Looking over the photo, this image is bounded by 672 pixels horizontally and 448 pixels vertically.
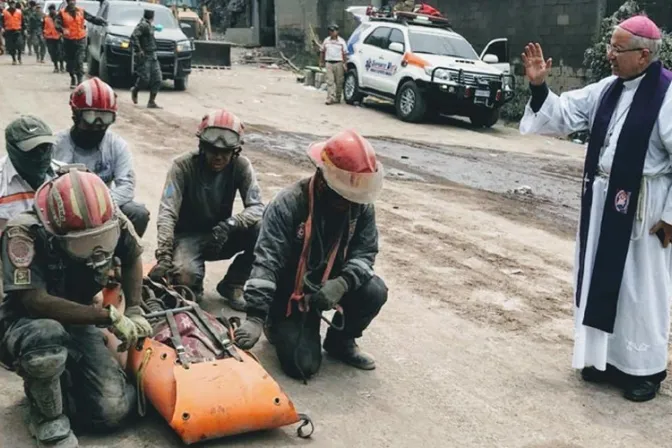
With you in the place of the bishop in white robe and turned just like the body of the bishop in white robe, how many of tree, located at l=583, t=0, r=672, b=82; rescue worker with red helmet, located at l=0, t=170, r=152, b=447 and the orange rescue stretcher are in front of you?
2

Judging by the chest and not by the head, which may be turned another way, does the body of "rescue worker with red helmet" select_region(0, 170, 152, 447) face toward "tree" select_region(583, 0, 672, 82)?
no

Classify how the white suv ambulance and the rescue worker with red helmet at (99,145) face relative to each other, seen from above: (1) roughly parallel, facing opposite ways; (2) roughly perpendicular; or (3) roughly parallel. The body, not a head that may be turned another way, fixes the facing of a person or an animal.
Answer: roughly parallel

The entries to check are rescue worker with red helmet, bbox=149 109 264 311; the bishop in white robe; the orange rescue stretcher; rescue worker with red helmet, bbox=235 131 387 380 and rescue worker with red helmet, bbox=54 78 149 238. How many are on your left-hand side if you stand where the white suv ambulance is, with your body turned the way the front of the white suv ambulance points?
0

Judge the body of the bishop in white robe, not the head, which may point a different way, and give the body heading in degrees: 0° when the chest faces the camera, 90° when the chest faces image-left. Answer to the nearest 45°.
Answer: approximately 45°

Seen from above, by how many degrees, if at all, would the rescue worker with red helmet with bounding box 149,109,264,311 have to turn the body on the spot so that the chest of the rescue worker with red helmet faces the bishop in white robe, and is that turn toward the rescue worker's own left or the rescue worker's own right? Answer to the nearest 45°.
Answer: approximately 45° to the rescue worker's own left

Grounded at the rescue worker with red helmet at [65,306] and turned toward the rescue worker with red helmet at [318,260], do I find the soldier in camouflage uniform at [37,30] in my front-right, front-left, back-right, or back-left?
front-left

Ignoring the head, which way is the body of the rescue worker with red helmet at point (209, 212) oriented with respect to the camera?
toward the camera

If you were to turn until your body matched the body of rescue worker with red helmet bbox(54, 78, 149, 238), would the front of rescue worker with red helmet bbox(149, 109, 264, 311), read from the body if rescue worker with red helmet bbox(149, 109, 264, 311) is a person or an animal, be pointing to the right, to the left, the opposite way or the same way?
the same way

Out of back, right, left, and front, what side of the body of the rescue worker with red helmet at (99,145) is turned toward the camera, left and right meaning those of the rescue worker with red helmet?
front

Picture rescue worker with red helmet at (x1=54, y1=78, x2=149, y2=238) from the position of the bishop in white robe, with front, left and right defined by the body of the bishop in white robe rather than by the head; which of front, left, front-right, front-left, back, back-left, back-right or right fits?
front-right

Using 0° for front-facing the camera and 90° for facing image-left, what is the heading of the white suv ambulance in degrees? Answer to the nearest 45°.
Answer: approximately 315°

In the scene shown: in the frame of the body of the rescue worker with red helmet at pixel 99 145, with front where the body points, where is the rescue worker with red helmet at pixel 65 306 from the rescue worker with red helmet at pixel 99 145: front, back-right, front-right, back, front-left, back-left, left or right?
front

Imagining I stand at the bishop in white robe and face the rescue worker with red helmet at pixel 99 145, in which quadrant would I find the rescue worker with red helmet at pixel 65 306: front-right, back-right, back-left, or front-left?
front-left

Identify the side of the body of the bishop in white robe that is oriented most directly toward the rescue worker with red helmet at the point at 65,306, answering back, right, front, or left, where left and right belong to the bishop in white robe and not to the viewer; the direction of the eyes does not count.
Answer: front

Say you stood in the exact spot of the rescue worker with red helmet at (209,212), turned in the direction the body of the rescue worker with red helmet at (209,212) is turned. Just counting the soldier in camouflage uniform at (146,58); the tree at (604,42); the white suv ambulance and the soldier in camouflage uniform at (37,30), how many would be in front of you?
0

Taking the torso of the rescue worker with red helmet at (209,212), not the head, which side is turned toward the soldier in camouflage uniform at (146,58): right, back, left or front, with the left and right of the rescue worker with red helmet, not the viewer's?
back

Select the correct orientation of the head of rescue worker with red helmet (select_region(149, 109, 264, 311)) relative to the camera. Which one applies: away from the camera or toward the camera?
toward the camera

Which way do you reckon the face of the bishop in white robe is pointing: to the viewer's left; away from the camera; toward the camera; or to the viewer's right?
to the viewer's left

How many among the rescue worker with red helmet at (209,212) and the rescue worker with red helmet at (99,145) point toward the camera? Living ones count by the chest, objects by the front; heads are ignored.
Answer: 2

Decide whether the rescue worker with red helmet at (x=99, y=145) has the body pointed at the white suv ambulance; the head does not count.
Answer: no
